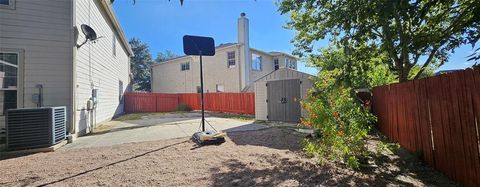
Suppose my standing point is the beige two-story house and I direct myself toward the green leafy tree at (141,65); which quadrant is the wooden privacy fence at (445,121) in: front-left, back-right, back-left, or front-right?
back-left

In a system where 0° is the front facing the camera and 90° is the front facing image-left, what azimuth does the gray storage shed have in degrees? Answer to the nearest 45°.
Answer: approximately 0°

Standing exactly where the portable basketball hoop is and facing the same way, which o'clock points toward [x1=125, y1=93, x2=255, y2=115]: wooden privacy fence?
The wooden privacy fence is roughly at 12 o'clock from the portable basketball hoop.

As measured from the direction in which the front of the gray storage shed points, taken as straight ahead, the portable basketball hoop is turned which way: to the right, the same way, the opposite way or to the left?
the opposite way

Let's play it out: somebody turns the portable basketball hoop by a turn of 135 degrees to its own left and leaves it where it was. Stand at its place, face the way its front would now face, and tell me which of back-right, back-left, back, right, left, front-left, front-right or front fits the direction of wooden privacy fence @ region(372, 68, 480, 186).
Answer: left

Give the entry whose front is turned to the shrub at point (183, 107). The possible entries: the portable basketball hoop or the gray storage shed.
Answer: the portable basketball hoop

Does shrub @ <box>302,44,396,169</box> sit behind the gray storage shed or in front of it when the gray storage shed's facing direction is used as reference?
in front

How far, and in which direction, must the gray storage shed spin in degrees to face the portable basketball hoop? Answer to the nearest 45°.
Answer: approximately 45° to its right

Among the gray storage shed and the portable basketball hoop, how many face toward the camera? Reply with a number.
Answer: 1

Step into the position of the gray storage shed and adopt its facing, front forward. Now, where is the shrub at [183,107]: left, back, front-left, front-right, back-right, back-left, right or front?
back-right

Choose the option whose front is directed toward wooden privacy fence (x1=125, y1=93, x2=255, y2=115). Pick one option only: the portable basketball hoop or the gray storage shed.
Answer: the portable basketball hoop

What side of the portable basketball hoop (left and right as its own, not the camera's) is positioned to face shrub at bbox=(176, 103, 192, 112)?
front

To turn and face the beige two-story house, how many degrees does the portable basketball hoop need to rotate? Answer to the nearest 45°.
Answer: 0° — it already faces it

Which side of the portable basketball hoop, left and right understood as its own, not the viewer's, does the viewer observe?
back

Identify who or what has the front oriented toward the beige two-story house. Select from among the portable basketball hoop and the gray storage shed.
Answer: the portable basketball hoop
